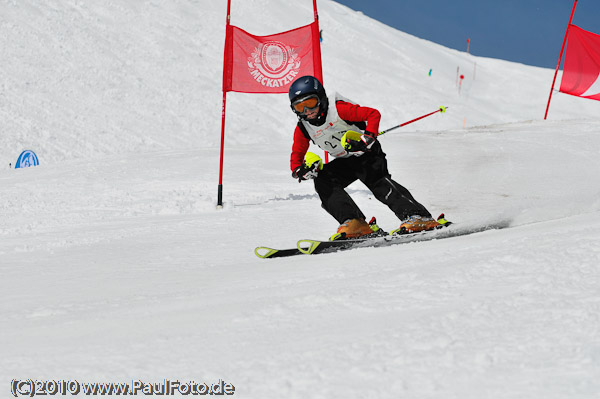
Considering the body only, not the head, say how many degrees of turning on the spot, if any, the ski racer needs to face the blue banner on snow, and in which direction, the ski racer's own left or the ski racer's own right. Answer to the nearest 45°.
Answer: approximately 90° to the ski racer's own right

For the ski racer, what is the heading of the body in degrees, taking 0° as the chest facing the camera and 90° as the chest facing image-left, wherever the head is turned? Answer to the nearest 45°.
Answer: approximately 45°

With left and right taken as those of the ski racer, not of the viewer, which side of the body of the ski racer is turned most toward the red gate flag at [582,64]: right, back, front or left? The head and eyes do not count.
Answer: back

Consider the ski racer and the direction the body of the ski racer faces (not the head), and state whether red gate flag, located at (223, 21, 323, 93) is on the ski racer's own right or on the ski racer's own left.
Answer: on the ski racer's own right

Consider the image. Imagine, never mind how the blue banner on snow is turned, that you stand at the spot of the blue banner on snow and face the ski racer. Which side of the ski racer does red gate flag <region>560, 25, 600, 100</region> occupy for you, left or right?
left
